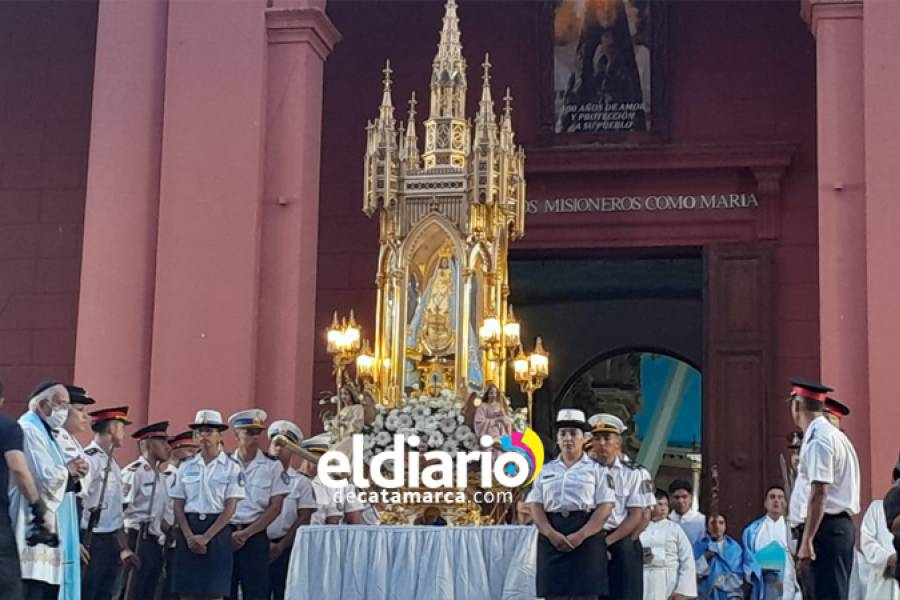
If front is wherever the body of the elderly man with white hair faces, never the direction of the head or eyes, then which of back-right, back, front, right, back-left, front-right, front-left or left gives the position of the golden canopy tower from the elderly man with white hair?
front-left

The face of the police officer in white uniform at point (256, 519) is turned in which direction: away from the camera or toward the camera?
toward the camera

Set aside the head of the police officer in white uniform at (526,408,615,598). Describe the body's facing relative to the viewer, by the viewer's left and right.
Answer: facing the viewer

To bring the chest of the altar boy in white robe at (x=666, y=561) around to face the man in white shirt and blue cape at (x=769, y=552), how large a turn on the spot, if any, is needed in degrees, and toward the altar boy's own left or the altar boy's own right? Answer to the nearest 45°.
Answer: approximately 135° to the altar boy's own left

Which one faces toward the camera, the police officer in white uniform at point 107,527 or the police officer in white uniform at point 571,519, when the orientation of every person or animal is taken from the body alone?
the police officer in white uniform at point 571,519

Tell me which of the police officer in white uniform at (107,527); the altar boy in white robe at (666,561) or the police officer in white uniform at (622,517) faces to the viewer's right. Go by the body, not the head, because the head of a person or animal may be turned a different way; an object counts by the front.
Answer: the police officer in white uniform at (107,527)

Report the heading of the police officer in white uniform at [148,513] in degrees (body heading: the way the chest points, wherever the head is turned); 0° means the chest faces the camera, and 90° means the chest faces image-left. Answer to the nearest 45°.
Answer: approximately 315°

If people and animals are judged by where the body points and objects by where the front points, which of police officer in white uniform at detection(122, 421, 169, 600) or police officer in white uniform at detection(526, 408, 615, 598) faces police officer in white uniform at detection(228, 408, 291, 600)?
police officer in white uniform at detection(122, 421, 169, 600)

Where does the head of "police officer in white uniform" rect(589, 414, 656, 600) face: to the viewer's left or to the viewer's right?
to the viewer's left

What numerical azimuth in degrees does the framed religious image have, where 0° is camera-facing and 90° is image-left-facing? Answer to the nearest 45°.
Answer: approximately 0°

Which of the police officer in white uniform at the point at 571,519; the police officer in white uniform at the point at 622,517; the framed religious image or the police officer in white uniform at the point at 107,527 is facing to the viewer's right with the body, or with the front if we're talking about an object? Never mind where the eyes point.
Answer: the police officer in white uniform at the point at 107,527

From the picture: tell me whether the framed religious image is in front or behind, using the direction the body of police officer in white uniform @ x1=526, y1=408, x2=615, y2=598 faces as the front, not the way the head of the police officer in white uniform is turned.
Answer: behind

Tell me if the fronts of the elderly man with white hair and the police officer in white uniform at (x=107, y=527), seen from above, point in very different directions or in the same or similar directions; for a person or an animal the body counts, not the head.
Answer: same or similar directions

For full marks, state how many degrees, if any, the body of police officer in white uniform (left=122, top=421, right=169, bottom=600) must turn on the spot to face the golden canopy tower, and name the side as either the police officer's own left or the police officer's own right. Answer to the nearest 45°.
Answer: approximately 45° to the police officer's own left

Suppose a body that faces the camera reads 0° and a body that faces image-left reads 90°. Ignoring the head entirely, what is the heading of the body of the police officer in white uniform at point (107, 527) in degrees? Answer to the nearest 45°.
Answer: approximately 270°
